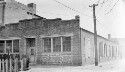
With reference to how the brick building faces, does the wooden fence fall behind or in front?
in front
